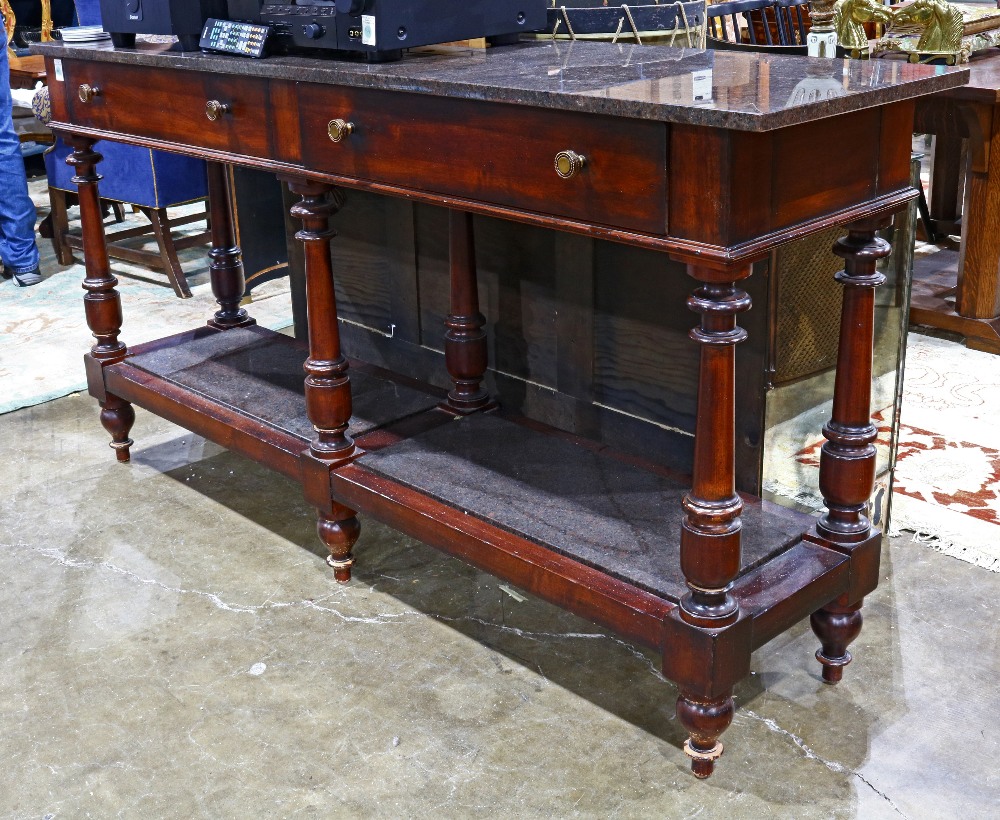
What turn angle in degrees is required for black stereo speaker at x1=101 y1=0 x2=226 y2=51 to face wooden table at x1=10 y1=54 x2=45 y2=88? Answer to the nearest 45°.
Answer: approximately 135° to its right

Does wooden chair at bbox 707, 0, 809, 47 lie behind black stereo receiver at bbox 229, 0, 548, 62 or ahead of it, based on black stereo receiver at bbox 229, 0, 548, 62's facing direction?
behind

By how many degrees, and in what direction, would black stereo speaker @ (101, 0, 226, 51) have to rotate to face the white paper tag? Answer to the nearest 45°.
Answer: approximately 90° to its left

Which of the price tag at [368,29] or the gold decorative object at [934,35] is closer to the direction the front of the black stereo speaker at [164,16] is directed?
the price tag

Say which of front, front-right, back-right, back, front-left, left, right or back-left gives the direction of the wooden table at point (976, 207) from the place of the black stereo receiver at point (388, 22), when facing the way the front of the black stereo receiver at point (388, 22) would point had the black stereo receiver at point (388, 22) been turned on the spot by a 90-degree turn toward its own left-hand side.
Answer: left

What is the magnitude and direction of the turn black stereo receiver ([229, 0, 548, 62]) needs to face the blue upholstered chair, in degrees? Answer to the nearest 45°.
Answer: approximately 135° to its right

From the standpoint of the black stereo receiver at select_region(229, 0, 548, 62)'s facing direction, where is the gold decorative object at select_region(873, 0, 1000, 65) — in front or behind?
behind

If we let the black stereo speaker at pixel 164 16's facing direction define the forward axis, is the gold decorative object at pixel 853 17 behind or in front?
behind

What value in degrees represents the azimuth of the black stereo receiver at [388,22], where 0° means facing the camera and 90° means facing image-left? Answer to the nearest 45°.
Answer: approximately 45°

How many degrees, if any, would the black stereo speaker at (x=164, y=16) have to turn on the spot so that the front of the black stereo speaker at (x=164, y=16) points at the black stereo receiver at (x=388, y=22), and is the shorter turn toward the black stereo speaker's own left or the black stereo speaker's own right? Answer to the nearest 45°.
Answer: approximately 90° to the black stereo speaker's own left

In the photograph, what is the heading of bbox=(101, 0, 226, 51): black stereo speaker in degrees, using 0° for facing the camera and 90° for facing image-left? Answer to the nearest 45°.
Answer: approximately 45°

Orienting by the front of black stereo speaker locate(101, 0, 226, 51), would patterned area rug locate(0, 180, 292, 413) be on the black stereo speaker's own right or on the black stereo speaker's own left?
on the black stereo speaker's own right

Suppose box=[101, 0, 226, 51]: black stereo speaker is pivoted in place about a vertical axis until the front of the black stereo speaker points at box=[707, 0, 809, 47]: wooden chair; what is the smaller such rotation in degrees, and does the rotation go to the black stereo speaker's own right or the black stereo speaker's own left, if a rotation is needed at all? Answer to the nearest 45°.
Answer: approximately 180°
